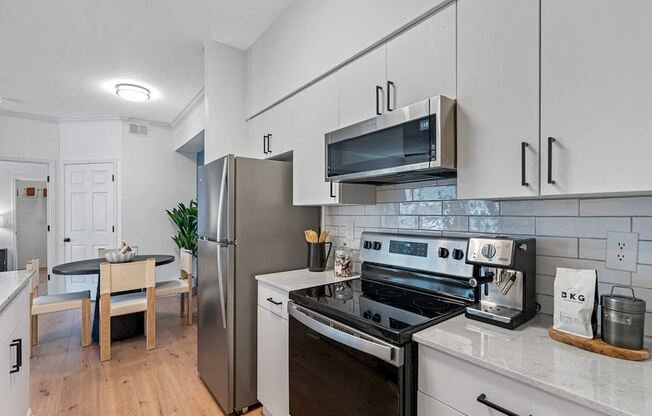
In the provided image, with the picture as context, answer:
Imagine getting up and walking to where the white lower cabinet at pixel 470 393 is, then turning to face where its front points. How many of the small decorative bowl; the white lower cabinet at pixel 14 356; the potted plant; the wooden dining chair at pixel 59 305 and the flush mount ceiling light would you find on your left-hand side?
0

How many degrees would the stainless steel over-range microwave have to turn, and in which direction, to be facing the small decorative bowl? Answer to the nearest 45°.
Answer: approximately 90° to its right

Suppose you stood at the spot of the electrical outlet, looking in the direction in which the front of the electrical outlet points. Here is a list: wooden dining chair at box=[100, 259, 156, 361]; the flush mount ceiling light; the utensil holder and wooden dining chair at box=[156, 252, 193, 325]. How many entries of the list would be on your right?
4

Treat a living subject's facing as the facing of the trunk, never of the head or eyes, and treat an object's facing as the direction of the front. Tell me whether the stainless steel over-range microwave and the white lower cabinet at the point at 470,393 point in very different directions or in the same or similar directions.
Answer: same or similar directions

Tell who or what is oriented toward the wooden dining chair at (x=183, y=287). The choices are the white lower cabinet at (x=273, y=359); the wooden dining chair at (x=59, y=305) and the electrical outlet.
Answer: the wooden dining chair at (x=59, y=305)

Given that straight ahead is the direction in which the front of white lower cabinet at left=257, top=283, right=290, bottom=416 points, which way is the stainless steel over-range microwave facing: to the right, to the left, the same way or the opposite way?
the same way

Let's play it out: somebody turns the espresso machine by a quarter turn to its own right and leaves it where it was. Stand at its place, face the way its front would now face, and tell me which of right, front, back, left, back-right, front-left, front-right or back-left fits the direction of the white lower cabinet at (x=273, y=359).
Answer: front-left

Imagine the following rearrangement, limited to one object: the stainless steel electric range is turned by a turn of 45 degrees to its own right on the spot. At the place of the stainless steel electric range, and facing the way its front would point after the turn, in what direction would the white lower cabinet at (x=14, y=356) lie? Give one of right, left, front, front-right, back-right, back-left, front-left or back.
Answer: front

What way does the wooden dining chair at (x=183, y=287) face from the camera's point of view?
to the viewer's left

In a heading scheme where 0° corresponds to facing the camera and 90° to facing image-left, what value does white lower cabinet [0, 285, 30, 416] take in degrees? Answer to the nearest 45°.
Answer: approximately 270°

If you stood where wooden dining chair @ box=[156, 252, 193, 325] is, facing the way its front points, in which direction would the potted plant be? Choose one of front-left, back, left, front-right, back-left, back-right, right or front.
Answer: right

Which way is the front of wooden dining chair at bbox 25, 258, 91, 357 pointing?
to the viewer's right

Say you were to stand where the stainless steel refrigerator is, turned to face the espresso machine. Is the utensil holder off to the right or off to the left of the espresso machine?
left

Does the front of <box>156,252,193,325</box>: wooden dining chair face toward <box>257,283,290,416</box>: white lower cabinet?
no

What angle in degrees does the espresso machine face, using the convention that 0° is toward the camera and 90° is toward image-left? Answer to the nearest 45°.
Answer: approximately 45°

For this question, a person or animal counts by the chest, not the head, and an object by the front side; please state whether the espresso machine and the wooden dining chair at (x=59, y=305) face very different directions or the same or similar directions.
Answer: very different directions

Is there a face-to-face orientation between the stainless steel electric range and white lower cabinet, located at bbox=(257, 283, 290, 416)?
no

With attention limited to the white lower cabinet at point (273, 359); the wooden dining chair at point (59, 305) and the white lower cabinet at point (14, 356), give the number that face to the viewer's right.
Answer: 2
